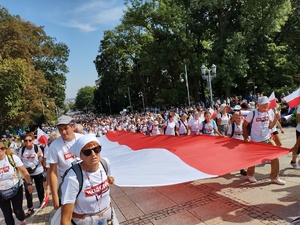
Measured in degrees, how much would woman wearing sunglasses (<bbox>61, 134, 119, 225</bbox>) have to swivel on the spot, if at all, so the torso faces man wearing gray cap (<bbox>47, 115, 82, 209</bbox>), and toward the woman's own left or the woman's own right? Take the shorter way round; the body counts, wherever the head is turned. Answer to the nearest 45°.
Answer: approximately 135° to the woman's own left

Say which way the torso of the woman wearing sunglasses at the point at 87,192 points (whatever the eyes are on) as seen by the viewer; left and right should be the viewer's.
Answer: facing the viewer and to the right of the viewer

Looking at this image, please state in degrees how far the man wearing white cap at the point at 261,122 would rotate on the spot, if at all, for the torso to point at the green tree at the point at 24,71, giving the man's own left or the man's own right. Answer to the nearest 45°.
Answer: approximately 180°

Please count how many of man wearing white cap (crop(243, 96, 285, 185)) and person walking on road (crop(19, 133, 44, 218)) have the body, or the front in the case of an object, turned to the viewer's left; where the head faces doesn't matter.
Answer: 0

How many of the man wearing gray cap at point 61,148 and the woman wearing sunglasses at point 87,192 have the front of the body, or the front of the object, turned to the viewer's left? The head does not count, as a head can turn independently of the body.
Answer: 0

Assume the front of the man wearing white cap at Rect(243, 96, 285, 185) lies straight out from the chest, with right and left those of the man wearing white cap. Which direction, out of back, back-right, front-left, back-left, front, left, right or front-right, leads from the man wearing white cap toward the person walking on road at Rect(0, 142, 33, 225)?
right

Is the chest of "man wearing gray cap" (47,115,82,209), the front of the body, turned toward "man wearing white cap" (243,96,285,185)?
no

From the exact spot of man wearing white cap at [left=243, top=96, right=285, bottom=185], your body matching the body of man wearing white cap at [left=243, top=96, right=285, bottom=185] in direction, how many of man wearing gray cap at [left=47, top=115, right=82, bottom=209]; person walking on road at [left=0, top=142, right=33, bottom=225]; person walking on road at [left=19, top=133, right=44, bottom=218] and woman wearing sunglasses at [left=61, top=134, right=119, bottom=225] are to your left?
0

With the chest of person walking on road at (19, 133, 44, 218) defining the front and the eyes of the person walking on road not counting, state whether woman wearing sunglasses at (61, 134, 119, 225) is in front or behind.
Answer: in front

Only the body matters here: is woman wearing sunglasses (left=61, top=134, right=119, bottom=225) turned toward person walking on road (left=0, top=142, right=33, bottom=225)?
no

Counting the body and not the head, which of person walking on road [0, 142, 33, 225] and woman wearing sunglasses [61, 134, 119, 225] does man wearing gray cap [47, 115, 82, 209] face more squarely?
the woman wearing sunglasses

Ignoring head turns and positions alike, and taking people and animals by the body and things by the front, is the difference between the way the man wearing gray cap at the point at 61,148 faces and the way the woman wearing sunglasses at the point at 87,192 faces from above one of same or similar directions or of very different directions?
same or similar directions

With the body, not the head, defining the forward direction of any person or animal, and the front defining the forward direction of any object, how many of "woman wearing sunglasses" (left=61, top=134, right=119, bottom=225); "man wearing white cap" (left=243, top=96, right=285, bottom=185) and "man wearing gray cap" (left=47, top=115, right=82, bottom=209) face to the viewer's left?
0

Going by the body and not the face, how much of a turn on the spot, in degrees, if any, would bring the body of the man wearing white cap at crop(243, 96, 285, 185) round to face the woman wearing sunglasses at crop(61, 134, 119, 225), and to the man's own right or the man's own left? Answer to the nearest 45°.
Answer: approximately 45° to the man's own right

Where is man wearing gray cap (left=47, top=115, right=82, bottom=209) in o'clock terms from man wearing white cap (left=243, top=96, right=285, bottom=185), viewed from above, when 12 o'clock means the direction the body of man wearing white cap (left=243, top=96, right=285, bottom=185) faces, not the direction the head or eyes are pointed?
man wearing gray cap (left=47, top=115, right=82, bottom=209) is roughly at 3 o'clock from man wearing white cap (left=243, top=96, right=285, bottom=185).

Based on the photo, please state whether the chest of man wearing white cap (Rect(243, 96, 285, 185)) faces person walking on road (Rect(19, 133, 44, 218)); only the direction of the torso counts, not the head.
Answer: no

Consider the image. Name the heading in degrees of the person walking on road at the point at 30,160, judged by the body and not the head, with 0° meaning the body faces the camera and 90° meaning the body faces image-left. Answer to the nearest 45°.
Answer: approximately 0°
